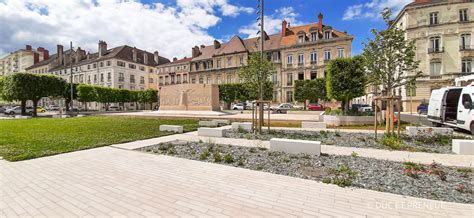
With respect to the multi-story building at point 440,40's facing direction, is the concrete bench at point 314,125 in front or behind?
in front

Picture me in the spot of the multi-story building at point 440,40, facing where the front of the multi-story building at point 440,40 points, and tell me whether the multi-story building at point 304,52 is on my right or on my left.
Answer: on my right

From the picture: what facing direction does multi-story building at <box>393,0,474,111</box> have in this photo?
toward the camera

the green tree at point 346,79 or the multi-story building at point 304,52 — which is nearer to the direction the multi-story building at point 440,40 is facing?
the green tree

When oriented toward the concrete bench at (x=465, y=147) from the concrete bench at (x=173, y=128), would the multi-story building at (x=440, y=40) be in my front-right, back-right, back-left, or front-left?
front-left

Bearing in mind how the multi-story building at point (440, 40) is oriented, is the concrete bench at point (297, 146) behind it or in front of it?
in front

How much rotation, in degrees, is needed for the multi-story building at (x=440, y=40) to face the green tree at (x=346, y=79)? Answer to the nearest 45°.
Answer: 0° — it already faces it
